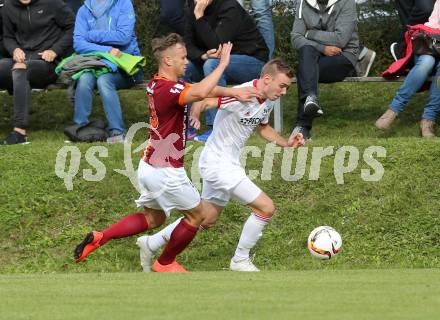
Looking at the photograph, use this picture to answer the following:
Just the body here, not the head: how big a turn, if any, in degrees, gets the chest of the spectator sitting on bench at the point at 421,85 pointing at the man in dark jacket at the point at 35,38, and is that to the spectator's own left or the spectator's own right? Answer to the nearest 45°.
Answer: approximately 45° to the spectator's own right

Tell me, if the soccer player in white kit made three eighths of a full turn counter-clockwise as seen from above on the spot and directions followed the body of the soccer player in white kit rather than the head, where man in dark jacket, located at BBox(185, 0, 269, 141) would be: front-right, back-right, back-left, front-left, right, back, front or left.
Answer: front

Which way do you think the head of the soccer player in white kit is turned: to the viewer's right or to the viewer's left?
to the viewer's right

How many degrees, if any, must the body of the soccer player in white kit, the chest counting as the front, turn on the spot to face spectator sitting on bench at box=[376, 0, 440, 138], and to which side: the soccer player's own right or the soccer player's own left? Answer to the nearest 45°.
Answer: approximately 90° to the soccer player's own left

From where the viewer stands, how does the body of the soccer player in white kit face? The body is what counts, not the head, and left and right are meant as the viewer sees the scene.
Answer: facing the viewer and to the right of the viewer

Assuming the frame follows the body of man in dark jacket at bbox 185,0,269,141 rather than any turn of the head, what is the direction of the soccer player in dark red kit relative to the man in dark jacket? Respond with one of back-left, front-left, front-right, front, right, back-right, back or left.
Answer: front-left

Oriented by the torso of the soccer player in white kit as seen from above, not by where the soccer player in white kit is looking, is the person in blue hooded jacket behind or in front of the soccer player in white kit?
behind

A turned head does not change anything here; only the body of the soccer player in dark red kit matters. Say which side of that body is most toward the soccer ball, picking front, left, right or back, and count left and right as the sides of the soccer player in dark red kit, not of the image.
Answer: front

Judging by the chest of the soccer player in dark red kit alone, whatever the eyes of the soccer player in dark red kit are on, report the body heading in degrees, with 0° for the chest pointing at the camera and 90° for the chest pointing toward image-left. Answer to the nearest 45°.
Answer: approximately 270°

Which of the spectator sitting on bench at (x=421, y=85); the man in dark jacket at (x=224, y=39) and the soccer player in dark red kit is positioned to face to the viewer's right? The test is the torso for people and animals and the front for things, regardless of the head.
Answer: the soccer player in dark red kit

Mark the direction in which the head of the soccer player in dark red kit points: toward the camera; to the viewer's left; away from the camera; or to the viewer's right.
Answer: to the viewer's right

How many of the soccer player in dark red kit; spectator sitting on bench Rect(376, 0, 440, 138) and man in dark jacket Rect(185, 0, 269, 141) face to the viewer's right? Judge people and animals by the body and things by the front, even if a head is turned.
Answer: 1

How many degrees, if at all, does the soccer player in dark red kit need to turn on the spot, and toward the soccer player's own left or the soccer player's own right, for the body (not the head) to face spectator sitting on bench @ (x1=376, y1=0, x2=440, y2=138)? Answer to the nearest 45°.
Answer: approximately 45° to the soccer player's own left

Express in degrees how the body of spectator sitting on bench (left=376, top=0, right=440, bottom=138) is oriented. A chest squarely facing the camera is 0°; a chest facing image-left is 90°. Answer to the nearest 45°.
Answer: approximately 45°

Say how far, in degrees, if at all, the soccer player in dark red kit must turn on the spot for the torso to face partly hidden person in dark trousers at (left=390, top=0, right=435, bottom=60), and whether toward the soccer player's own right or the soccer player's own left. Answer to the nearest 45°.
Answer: approximately 45° to the soccer player's own left

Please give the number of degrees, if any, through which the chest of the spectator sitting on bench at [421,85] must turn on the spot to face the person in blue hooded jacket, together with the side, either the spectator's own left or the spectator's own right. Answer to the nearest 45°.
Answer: approximately 45° to the spectator's own right

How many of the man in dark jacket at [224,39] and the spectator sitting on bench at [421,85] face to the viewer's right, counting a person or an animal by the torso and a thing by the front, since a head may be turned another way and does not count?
0
